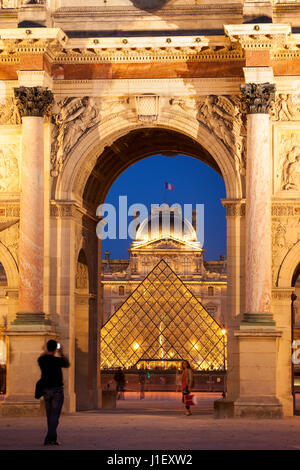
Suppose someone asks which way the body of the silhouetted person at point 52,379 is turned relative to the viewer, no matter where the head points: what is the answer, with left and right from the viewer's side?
facing away from the viewer and to the right of the viewer

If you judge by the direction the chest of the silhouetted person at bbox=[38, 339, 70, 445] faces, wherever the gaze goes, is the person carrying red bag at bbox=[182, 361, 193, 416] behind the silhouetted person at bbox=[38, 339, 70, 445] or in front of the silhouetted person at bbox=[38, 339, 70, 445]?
in front

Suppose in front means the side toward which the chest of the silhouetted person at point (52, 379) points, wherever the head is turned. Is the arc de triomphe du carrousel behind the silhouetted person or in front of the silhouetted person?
in front
